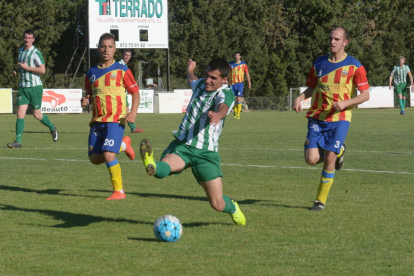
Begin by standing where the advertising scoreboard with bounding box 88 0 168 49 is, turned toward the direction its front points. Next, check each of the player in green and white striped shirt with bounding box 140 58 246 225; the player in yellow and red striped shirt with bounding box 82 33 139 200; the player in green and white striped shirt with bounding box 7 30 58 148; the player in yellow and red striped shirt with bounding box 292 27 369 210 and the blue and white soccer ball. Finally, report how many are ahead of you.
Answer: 5

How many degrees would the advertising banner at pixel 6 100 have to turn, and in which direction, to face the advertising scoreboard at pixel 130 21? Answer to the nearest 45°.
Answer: approximately 90° to its left

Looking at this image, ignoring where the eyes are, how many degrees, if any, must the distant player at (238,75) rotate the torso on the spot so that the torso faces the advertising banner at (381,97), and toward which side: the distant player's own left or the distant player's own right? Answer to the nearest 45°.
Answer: approximately 135° to the distant player's own left

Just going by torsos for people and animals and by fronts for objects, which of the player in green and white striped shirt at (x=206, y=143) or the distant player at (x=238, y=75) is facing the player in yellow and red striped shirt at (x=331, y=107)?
the distant player

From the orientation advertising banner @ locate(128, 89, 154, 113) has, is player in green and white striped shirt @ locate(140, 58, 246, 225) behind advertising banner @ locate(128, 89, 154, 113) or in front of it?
in front

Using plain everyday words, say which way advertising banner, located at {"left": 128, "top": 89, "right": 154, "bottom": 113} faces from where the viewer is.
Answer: facing the viewer

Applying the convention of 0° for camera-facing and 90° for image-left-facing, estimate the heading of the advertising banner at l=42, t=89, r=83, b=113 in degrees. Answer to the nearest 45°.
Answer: approximately 0°

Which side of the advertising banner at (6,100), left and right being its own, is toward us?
front

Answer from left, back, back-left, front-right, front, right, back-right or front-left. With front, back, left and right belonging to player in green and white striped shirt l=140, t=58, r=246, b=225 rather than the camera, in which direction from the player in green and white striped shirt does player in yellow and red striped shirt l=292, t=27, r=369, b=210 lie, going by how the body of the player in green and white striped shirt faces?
back

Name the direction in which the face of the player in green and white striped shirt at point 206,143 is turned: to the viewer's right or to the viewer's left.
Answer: to the viewer's left

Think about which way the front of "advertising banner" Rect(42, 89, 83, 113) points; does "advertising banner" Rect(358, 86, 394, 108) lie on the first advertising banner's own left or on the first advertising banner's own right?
on the first advertising banner's own left

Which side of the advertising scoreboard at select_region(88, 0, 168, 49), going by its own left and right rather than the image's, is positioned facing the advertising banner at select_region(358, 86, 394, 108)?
left
